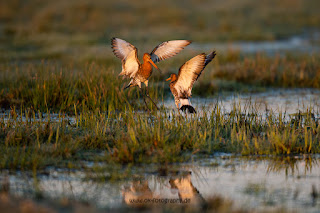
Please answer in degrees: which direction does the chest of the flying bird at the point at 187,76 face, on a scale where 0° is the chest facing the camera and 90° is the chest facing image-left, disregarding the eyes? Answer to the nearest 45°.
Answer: approximately 90°

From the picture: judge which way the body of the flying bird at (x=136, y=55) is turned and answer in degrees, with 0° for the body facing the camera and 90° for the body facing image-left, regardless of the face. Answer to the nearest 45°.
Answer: approximately 315°

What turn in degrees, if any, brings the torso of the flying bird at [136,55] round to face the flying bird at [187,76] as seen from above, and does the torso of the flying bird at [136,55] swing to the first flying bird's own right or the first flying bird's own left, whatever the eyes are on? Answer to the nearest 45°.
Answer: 0° — it already faces it

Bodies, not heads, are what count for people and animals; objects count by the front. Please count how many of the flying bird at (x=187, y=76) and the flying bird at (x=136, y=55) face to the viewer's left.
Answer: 1

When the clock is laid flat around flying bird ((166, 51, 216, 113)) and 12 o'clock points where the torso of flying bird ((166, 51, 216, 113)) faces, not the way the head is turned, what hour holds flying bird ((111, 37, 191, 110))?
flying bird ((111, 37, 191, 110)) is roughly at 1 o'clock from flying bird ((166, 51, 216, 113)).
